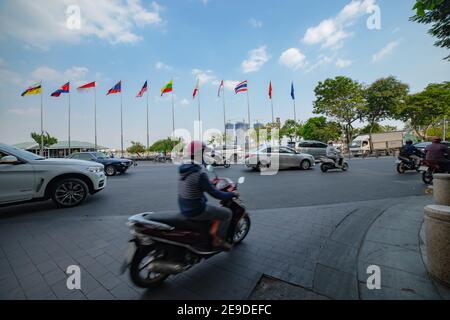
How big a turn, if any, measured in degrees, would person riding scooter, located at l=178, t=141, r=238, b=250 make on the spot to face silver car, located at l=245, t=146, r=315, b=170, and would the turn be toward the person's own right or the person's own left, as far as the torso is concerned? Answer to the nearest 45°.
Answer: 0° — they already face it

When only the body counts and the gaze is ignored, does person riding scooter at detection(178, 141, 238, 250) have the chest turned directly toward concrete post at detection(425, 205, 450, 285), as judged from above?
no

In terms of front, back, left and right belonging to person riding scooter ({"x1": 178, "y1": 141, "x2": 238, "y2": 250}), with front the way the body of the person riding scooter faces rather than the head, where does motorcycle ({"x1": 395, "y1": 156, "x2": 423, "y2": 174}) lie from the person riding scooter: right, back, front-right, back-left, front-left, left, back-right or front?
front

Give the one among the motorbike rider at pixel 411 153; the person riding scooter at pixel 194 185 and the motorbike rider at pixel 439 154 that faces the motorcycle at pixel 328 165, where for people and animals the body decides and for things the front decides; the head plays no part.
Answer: the person riding scooter

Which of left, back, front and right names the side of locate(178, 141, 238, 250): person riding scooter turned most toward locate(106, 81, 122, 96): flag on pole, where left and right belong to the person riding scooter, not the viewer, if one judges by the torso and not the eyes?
left

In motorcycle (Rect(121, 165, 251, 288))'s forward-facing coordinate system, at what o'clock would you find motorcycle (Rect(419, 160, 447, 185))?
motorcycle (Rect(419, 160, 447, 185)) is roughly at 1 o'clock from motorcycle (Rect(121, 165, 251, 288)).

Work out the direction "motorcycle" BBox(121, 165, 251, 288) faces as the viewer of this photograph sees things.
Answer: facing away from the viewer and to the right of the viewer

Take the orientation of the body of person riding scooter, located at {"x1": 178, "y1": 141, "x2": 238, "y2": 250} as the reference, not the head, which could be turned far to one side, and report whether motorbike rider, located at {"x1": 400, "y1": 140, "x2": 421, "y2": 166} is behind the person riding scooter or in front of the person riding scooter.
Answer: in front

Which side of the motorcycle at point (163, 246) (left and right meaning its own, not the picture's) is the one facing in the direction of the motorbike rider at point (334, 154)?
front

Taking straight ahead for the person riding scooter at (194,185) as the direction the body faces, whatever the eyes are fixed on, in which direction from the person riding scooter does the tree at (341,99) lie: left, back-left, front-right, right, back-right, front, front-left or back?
front

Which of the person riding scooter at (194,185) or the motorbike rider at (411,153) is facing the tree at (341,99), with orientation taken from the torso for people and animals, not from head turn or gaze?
the person riding scooter

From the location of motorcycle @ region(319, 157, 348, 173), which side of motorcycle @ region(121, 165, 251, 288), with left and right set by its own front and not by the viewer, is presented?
front

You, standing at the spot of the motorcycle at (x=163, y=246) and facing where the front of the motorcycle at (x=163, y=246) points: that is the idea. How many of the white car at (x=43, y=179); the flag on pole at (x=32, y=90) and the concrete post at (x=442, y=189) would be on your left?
2

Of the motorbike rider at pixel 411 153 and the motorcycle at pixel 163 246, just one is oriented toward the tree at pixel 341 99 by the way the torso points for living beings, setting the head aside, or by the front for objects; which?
the motorcycle

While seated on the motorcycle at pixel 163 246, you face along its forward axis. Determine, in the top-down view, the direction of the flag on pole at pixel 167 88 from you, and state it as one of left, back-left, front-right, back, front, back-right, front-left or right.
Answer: front-left

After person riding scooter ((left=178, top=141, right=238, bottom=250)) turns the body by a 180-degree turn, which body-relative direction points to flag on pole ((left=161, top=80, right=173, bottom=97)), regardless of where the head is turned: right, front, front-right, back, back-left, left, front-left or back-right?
back-right
